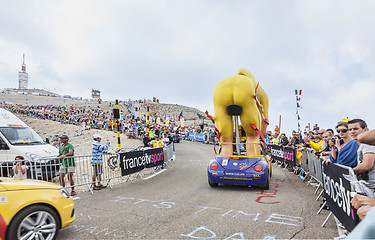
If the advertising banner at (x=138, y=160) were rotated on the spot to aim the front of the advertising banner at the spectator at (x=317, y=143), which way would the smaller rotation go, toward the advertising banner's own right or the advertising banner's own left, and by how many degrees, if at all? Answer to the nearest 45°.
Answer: approximately 45° to the advertising banner's own left

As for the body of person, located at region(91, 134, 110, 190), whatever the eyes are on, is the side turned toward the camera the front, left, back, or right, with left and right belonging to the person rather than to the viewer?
right

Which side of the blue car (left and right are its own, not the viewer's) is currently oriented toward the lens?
back

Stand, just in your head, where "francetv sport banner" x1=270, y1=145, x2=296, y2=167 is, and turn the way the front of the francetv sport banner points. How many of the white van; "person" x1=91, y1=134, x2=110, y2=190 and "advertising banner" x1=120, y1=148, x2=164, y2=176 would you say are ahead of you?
3

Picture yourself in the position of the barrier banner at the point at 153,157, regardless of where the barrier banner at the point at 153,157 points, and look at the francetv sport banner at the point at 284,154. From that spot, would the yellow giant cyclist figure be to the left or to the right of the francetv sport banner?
right
